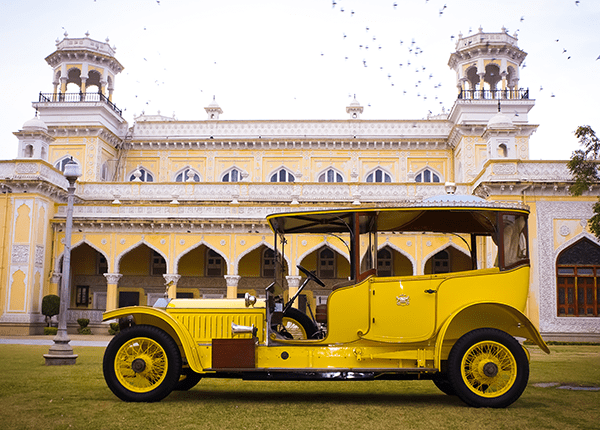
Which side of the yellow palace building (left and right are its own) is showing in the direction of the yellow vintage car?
front

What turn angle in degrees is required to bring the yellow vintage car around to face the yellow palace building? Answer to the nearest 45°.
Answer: approximately 90° to its right

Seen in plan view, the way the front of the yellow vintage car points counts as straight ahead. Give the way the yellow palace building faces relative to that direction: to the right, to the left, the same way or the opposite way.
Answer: to the left

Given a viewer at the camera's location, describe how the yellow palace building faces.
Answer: facing the viewer

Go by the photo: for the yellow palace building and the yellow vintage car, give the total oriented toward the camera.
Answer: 1

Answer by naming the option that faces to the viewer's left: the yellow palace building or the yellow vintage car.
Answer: the yellow vintage car

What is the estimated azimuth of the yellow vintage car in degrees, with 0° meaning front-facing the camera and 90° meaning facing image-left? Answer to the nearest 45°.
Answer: approximately 90°
